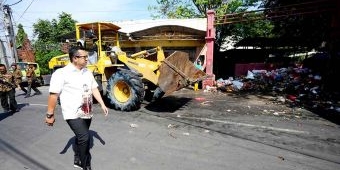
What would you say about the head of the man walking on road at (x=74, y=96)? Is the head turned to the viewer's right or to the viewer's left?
to the viewer's right

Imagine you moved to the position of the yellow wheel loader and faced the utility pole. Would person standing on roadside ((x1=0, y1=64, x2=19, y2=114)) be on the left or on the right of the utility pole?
left

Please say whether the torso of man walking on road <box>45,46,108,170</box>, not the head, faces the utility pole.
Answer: no

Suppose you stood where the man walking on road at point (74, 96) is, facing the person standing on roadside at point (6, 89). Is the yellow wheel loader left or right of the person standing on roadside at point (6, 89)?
right

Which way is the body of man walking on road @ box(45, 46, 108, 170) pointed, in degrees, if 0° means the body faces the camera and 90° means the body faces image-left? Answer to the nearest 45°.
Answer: approximately 315°

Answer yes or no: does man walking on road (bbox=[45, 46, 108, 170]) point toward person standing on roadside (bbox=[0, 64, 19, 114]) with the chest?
no

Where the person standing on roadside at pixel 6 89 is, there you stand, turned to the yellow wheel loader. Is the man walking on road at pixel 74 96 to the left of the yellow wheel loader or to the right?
right

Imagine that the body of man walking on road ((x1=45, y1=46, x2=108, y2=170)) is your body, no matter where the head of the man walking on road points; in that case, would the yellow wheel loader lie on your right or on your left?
on your left
